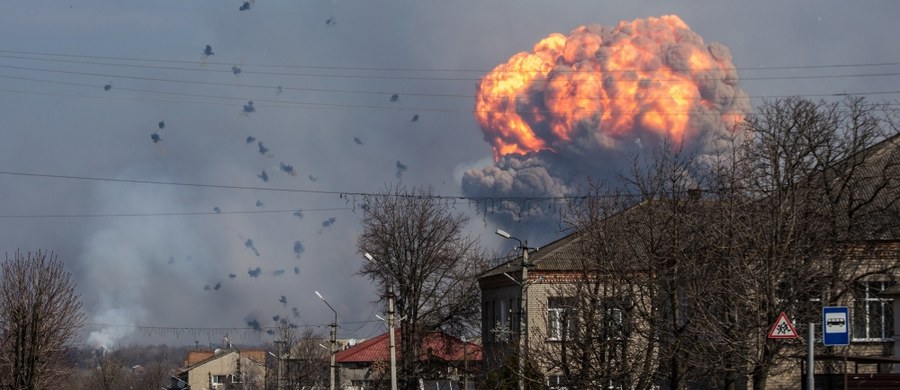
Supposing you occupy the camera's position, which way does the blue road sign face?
facing the viewer

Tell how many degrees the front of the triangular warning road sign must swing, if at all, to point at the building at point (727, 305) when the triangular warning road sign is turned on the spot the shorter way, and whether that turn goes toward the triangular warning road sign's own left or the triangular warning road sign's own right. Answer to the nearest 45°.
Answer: approximately 180°

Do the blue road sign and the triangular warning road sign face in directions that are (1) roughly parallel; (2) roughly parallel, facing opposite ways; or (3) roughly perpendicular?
roughly parallel

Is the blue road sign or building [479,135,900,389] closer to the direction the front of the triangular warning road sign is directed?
the blue road sign

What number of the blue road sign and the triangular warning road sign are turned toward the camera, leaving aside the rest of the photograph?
2

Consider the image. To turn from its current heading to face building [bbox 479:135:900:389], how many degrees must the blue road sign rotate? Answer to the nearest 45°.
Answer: approximately 180°
